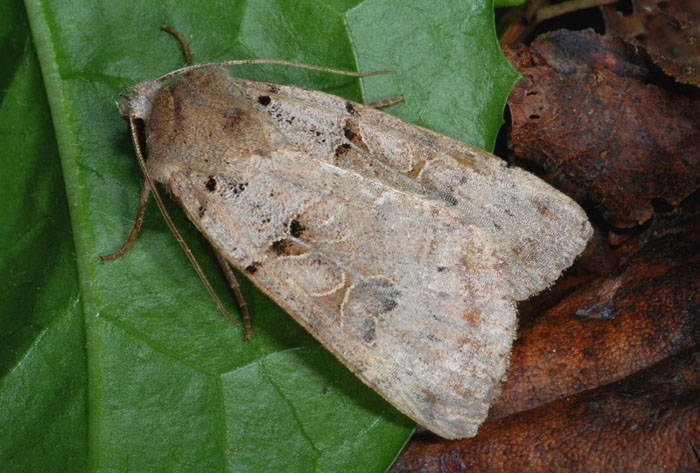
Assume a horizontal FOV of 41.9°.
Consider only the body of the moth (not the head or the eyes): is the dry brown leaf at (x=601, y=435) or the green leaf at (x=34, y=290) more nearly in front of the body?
the green leaf

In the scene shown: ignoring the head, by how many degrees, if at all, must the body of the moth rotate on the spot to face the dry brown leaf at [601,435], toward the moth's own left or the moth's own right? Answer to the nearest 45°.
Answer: approximately 180°

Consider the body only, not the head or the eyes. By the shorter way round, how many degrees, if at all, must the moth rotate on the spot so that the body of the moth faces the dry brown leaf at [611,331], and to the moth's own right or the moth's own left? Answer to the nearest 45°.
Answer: approximately 135° to the moth's own right

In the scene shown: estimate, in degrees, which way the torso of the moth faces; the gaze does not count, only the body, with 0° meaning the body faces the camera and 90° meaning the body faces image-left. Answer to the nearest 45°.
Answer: approximately 135°

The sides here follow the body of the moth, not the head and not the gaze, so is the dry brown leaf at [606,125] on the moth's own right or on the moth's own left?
on the moth's own right

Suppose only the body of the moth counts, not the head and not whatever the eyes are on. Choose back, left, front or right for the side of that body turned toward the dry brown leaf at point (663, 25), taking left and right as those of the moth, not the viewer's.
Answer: right
